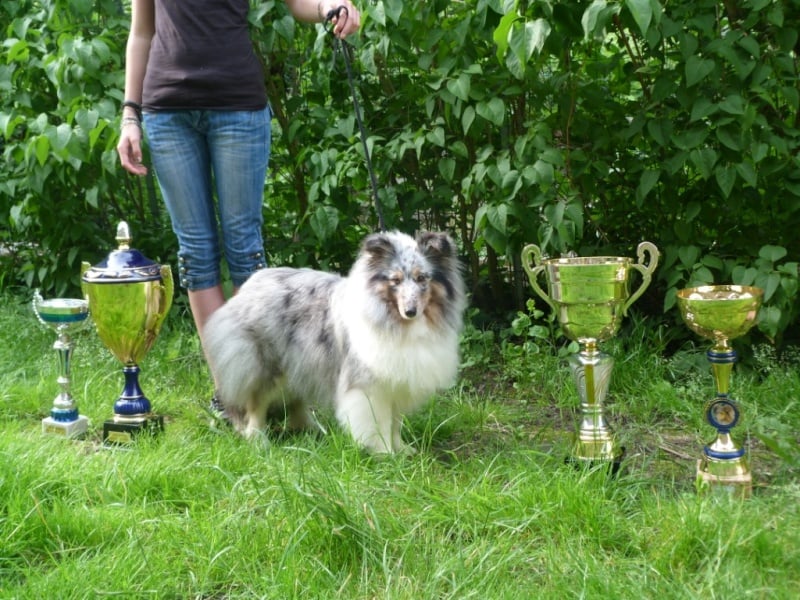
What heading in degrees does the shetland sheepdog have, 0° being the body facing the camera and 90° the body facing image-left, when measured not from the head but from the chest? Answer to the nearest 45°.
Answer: approximately 315°

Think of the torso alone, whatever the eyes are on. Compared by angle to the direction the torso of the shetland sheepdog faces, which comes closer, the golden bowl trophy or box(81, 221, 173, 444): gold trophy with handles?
the golden bowl trophy

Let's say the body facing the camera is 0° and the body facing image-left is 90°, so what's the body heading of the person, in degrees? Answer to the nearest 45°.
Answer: approximately 0°

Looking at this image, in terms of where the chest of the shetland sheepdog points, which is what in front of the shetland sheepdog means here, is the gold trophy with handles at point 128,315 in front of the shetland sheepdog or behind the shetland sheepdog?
behind

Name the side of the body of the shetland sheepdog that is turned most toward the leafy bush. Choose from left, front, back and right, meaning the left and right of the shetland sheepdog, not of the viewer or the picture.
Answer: left

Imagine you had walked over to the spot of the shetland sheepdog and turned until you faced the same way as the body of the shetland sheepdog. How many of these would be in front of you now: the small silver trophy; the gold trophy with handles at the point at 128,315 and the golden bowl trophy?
1

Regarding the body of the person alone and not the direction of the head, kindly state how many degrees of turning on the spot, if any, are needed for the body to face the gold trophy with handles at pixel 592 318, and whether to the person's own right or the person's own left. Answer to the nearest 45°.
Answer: approximately 45° to the person's own left

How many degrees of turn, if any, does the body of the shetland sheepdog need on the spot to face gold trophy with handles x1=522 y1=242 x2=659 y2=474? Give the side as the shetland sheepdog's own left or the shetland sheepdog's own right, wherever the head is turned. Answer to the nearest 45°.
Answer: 0° — it already faces it
